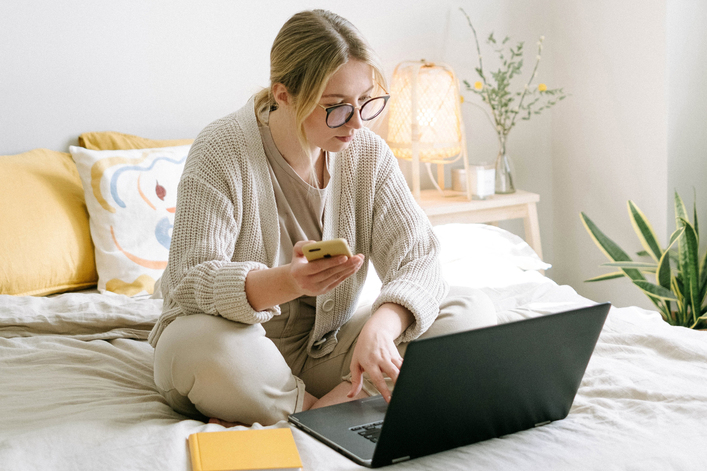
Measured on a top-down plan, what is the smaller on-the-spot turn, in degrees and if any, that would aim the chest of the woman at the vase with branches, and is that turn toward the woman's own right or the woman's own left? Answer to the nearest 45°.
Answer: approximately 90° to the woman's own left

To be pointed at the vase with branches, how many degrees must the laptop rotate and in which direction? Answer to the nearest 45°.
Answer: approximately 45° to its right

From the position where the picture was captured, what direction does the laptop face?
facing away from the viewer and to the left of the viewer

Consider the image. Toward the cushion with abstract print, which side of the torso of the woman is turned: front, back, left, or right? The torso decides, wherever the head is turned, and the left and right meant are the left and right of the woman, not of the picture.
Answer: back

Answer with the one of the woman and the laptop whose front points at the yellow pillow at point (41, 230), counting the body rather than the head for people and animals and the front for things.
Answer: the laptop

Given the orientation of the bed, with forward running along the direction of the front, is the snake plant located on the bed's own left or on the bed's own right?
on the bed's own left

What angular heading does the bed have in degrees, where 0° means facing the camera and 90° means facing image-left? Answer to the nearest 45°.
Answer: approximately 0°

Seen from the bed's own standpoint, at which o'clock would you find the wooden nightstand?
The wooden nightstand is roughly at 7 o'clock from the bed.

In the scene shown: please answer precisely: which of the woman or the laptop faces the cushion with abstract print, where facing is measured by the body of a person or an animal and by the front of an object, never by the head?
the laptop

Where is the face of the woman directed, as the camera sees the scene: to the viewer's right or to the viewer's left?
to the viewer's right

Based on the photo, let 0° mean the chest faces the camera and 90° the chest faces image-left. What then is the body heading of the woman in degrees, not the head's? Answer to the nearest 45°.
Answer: approximately 315°

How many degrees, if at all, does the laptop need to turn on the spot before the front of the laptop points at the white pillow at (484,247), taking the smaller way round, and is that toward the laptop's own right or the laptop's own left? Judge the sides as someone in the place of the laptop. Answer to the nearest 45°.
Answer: approximately 45° to the laptop's own right
